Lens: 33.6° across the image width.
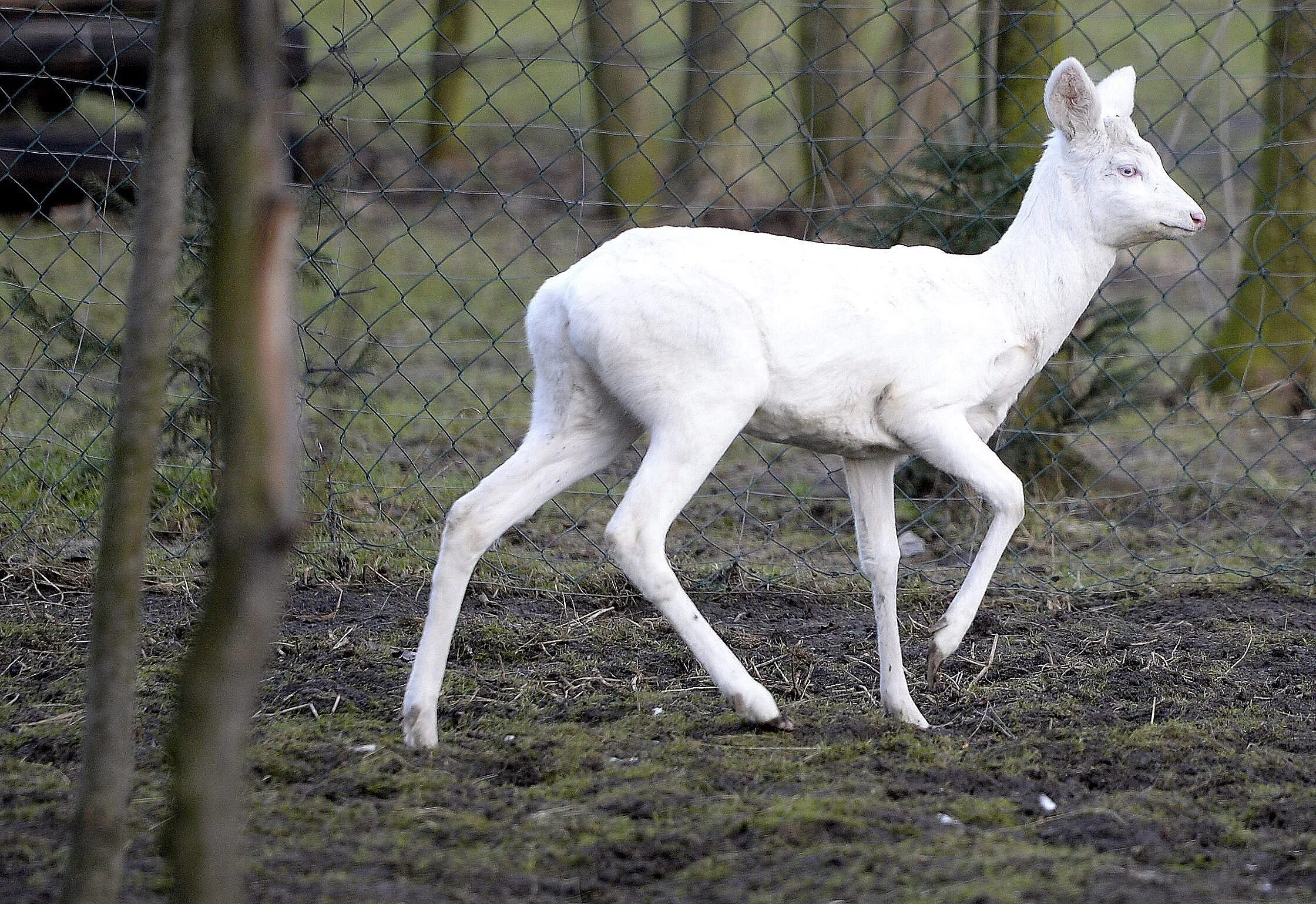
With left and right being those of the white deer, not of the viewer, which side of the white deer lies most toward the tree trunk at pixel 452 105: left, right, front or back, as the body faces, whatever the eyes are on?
left

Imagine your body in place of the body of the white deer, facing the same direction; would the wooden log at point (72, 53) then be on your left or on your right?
on your left

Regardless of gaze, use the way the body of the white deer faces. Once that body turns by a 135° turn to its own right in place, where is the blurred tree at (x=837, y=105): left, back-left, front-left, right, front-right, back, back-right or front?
back-right

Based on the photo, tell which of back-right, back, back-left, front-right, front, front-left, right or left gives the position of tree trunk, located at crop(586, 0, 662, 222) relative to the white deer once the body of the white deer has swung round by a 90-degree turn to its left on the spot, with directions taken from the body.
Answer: front

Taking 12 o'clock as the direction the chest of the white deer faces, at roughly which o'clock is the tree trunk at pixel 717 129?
The tree trunk is roughly at 9 o'clock from the white deer.

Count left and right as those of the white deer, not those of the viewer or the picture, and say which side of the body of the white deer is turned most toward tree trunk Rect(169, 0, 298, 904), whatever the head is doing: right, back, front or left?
right

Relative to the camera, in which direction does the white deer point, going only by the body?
to the viewer's right

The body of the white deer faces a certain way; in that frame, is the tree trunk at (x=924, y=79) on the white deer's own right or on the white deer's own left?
on the white deer's own left

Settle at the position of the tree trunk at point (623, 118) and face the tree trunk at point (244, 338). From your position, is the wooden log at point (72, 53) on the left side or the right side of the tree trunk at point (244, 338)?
right
